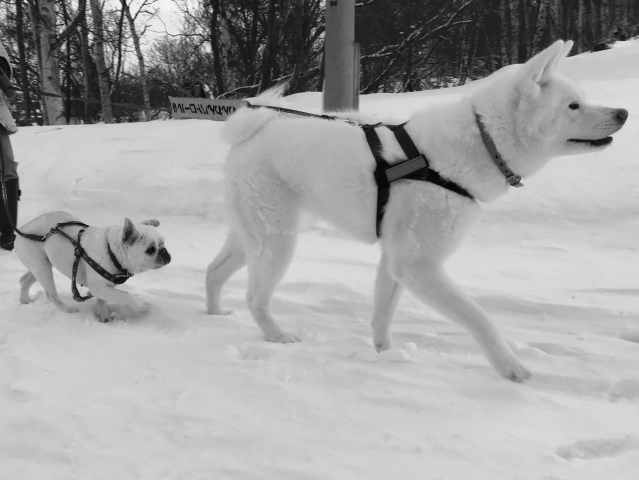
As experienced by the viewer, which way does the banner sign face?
facing the viewer

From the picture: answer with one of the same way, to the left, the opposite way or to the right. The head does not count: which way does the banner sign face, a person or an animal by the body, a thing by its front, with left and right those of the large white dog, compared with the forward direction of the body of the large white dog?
to the right

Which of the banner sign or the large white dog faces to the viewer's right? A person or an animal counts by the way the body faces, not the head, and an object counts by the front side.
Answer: the large white dog

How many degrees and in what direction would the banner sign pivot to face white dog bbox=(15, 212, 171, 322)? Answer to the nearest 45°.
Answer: approximately 45° to its right

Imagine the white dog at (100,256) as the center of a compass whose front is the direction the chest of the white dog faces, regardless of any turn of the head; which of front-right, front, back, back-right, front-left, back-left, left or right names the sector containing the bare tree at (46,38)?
left

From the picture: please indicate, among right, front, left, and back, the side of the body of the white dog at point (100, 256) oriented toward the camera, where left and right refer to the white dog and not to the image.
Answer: right

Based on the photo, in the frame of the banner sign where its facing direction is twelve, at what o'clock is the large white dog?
The large white dog is roughly at 11 o'clock from the banner sign.

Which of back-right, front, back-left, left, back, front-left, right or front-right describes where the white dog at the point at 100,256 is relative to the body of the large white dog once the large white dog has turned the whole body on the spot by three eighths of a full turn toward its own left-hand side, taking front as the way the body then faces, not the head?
front-left

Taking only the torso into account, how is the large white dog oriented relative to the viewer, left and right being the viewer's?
facing to the right of the viewer

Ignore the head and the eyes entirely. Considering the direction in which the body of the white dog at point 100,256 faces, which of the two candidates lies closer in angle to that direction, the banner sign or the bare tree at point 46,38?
the banner sign

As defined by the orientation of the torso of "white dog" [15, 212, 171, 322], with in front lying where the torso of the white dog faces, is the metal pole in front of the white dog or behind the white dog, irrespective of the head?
in front

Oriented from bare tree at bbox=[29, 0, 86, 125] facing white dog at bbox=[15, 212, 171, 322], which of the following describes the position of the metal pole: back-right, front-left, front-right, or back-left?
front-left

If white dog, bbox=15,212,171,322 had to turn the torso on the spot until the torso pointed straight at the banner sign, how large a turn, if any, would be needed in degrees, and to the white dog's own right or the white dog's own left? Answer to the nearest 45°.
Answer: approximately 45° to the white dog's own left

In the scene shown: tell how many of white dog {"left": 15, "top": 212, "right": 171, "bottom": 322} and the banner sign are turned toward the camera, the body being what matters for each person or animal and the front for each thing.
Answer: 1
